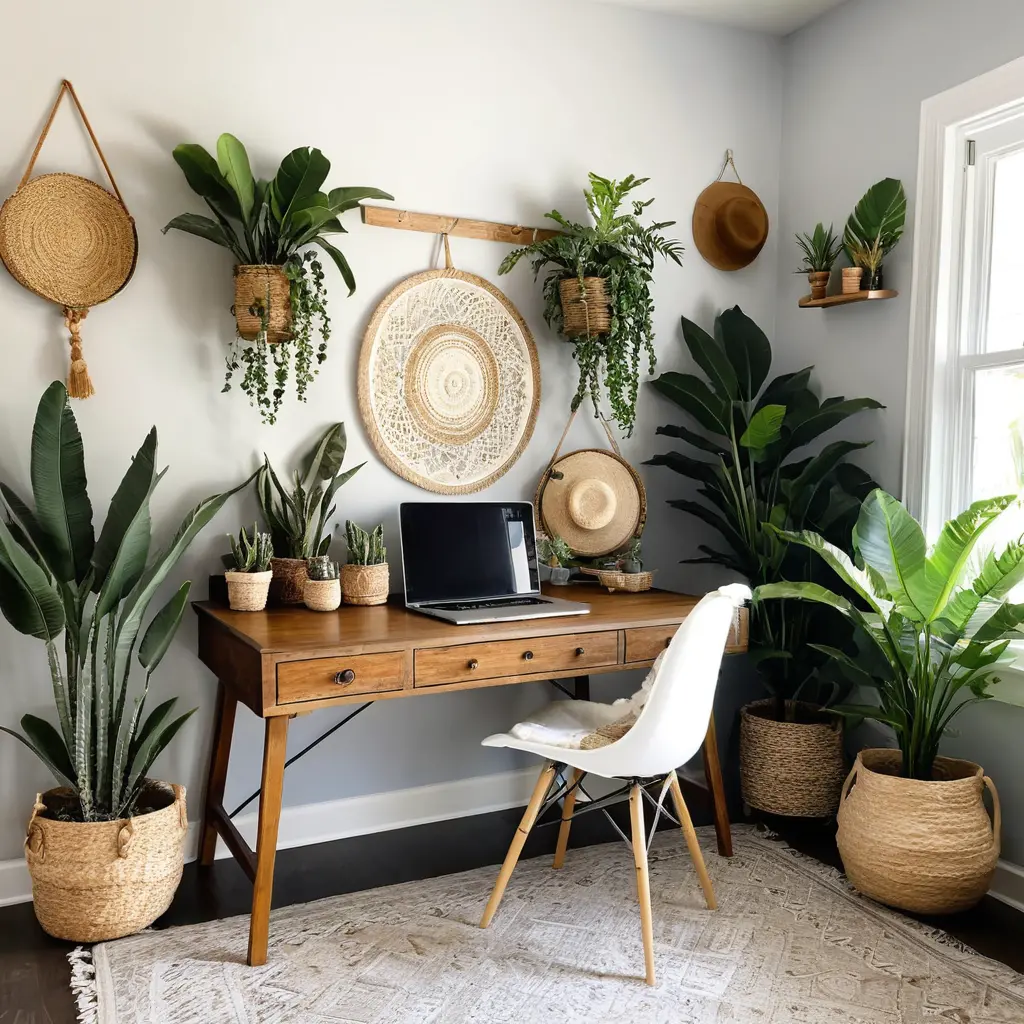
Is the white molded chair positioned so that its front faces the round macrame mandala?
yes

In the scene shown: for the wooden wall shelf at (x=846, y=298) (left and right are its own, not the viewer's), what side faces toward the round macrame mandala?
front

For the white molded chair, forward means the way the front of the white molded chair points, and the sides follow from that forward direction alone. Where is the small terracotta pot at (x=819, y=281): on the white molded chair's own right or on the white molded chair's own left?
on the white molded chair's own right

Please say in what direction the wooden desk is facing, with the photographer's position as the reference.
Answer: facing the viewer and to the right of the viewer

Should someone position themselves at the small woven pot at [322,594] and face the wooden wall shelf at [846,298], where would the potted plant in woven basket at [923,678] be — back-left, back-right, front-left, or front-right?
front-right

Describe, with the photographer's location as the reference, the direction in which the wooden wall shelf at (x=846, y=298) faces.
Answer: facing the viewer and to the left of the viewer

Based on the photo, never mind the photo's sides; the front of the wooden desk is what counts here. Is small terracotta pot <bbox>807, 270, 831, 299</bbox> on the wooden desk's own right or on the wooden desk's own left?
on the wooden desk's own left

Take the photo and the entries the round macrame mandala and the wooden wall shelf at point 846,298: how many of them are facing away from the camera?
0

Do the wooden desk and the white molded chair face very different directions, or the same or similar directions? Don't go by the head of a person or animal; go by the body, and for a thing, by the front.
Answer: very different directions

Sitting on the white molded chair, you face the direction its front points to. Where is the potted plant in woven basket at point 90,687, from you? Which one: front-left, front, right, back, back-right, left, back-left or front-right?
front-left

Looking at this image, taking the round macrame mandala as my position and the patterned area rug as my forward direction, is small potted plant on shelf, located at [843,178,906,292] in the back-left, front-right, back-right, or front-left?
front-left

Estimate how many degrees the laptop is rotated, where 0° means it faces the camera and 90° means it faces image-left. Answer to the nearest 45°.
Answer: approximately 315°

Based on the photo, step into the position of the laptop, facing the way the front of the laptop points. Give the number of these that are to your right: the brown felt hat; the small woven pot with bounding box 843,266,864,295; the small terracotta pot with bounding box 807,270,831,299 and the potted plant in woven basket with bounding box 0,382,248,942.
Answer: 1

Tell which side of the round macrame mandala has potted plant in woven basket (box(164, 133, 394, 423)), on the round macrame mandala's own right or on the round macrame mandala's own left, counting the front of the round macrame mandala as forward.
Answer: on the round macrame mandala's own right

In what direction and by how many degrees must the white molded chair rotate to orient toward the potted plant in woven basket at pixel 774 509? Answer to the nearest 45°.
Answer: approximately 45° to its right

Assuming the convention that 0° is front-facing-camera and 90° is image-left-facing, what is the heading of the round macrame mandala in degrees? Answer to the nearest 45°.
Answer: approximately 315°

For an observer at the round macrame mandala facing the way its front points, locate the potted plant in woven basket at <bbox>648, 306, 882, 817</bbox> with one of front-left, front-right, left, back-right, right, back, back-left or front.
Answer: front-left
